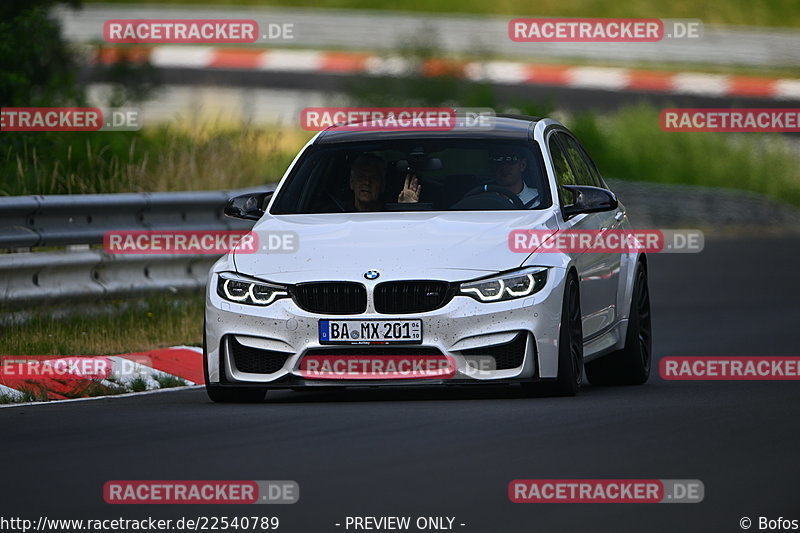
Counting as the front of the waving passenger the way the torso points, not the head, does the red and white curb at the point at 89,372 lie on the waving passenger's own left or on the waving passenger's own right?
on the waving passenger's own right

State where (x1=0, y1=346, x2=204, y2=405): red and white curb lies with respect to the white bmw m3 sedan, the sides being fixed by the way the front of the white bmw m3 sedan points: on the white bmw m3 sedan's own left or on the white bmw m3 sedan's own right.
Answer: on the white bmw m3 sedan's own right

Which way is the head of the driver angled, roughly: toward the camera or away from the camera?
toward the camera

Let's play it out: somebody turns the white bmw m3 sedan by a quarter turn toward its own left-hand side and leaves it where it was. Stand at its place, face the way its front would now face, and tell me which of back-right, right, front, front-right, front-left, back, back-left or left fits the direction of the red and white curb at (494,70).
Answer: left

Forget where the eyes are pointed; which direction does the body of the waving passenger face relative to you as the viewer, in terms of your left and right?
facing the viewer

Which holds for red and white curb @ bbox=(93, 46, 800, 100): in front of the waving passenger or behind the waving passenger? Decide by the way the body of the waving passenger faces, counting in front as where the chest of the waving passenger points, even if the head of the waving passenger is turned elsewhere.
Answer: behind

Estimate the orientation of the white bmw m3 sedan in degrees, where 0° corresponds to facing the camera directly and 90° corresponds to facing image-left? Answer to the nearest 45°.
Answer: approximately 0°

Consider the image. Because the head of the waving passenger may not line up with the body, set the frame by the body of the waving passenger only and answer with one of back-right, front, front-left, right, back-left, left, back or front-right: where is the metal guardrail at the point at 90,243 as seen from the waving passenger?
back-right
